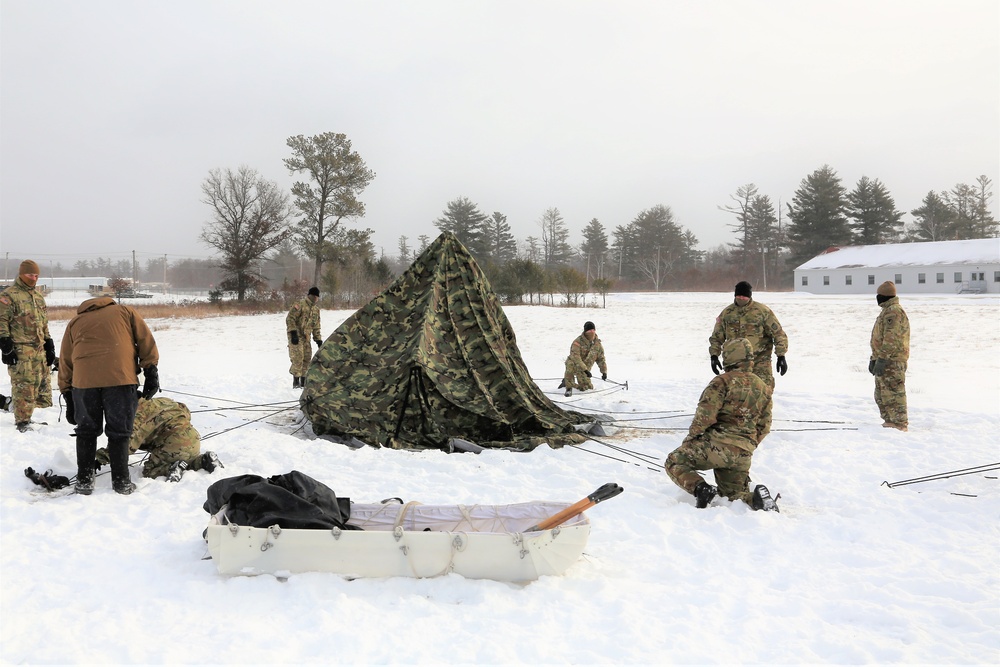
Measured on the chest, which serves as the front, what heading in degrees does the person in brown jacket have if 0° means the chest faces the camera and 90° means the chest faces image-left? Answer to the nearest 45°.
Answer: approximately 180°

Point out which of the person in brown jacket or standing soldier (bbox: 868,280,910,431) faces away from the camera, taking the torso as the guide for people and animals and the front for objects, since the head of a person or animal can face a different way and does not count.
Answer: the person in brown jacket

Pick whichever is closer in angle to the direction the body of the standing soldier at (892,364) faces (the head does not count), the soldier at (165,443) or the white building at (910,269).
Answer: the soldier

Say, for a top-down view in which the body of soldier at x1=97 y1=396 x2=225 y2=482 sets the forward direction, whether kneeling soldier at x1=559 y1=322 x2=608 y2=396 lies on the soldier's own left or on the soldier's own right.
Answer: on the soldier's own right

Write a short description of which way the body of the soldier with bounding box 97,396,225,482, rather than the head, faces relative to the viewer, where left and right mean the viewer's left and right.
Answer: facing away from the viewer and to the left of the viewer

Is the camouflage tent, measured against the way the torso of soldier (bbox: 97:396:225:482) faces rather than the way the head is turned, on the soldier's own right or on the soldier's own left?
on the soldier's own right

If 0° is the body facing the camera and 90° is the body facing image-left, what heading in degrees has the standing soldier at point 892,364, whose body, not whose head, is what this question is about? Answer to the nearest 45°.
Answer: approximately 90°
